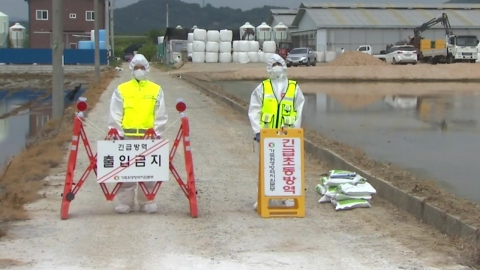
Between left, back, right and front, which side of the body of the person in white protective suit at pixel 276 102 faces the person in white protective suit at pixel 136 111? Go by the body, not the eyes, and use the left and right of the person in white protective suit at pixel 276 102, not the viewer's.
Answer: right

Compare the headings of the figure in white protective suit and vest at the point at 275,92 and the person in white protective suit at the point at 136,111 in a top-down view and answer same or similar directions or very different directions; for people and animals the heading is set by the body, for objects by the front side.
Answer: same or similar directions

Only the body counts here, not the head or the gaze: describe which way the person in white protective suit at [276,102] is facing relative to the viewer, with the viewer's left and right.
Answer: facing the viewer

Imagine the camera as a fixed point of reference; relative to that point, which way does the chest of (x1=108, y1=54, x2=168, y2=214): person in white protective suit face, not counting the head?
toward the camera

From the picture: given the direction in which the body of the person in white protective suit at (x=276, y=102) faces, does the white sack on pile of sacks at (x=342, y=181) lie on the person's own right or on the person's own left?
on the person's own left

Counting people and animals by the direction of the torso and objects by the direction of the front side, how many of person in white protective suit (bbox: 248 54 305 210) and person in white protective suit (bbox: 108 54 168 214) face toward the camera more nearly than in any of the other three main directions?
2

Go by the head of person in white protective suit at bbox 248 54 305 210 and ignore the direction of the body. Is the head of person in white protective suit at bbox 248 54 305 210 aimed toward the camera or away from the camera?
toward the camera

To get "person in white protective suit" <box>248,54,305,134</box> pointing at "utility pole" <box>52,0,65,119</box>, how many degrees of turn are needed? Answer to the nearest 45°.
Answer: approximately 135° to its right
